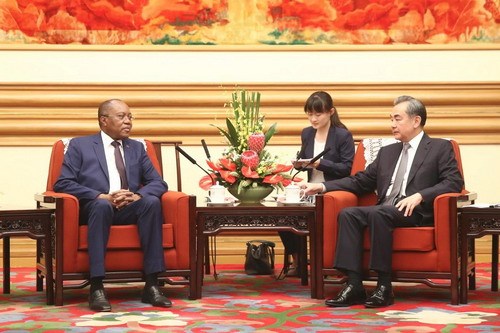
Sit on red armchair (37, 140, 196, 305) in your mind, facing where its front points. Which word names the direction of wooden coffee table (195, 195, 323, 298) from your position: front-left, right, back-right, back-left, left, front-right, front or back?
left

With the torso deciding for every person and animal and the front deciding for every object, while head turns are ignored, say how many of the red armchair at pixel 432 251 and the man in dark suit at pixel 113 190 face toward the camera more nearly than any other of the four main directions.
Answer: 2

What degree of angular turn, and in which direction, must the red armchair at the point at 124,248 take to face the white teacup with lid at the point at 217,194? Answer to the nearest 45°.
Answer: approximately 90° to its left

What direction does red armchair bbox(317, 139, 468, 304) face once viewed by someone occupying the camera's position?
facing the viewer

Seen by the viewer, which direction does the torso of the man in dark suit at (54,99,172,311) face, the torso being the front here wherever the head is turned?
toward the camera

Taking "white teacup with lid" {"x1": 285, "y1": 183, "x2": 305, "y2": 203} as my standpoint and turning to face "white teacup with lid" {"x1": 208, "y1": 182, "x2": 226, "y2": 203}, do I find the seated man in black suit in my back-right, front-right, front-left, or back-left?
back-left

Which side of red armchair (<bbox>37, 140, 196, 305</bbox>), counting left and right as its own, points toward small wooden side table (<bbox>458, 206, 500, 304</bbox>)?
left

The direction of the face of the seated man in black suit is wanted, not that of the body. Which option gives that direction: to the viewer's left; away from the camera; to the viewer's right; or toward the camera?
to the viewer's left

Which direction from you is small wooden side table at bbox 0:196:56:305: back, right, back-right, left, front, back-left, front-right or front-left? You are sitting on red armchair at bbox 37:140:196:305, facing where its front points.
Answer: right

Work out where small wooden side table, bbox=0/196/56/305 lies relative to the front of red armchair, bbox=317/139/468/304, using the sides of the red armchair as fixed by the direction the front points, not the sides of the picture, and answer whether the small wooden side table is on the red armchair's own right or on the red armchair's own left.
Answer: on the red armchair's own right

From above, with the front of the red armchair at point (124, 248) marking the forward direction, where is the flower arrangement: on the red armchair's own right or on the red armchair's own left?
on the red armchair's own left

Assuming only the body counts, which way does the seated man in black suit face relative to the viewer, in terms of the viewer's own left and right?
facing the viewer and to the left of the viewer

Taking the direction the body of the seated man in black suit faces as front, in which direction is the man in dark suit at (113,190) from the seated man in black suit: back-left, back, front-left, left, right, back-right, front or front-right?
front-right

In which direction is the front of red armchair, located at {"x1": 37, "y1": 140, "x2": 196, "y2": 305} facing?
toward the camera

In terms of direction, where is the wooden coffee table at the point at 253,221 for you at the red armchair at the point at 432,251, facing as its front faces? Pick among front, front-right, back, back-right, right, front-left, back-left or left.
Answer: right
